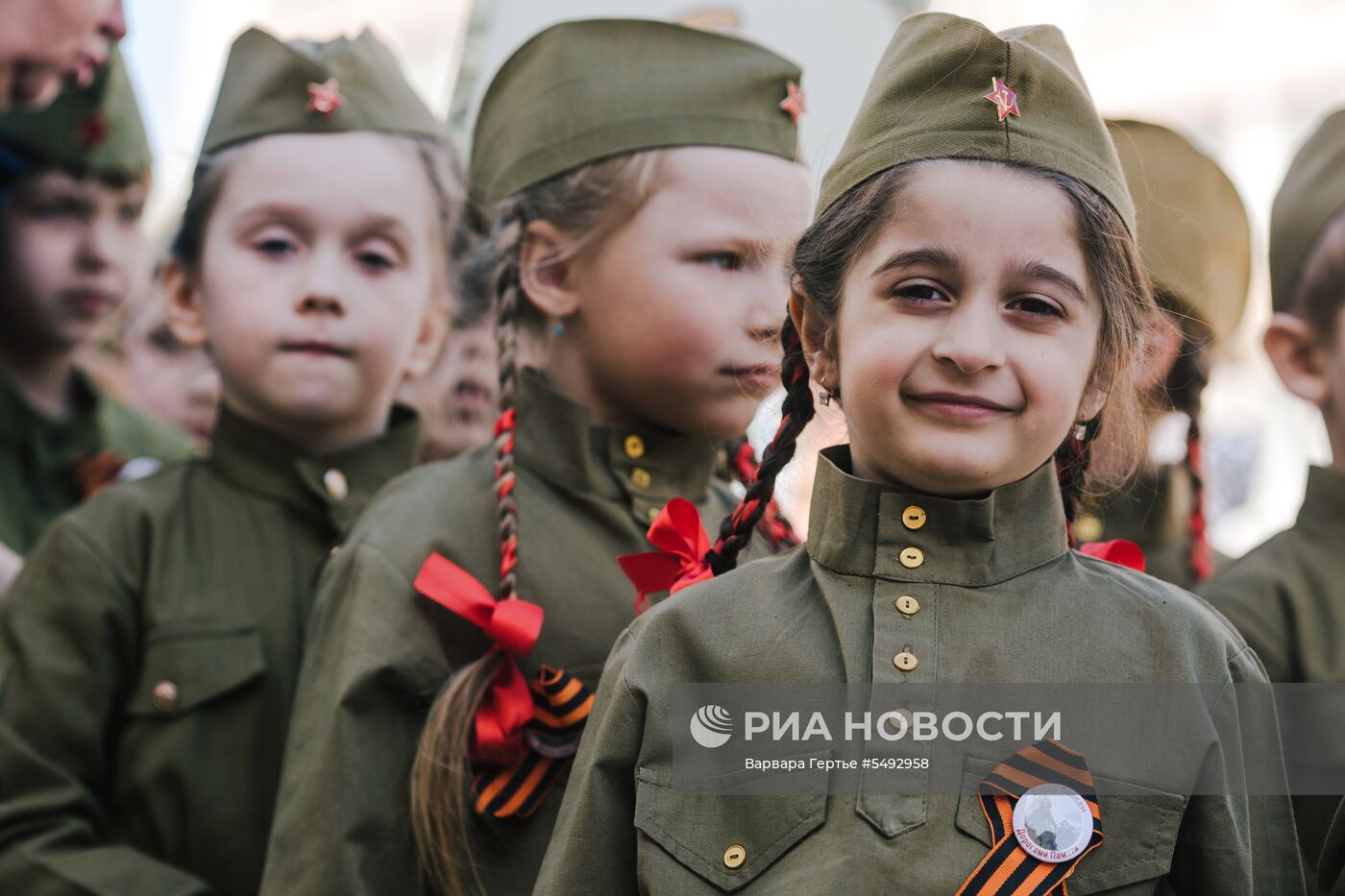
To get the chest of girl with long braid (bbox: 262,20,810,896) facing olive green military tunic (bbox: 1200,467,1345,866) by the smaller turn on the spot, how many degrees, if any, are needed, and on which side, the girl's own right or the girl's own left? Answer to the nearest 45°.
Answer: approximately 45° to the girl's own left

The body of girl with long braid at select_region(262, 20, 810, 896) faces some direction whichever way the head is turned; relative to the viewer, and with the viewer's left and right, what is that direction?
facing the viewer and to the right of the viewer

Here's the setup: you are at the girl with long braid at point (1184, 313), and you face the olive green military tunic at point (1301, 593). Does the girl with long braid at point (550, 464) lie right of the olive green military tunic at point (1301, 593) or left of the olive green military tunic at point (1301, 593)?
right

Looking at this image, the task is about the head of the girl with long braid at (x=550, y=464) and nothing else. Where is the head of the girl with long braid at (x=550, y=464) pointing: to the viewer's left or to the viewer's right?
to the viewer's right

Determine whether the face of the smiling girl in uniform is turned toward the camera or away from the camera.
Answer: toward the camera

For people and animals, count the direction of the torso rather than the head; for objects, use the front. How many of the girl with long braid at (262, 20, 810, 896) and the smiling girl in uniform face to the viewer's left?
0

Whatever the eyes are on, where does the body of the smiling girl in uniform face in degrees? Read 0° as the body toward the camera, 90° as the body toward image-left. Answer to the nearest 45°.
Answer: approximately 0°

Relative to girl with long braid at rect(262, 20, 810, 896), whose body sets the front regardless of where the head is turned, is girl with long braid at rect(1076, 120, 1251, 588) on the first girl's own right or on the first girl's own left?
on the first girl's own left

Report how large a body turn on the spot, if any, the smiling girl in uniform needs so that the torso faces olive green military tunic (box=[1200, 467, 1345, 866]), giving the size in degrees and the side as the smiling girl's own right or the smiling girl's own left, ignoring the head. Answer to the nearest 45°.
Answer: approximately 135° to the smiling girl's own left

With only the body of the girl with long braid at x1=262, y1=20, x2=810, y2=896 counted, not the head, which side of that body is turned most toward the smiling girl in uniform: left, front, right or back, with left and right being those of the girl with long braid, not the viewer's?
front

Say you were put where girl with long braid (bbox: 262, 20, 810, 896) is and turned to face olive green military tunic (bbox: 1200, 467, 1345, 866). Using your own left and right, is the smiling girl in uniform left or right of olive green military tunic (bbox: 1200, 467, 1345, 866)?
right
